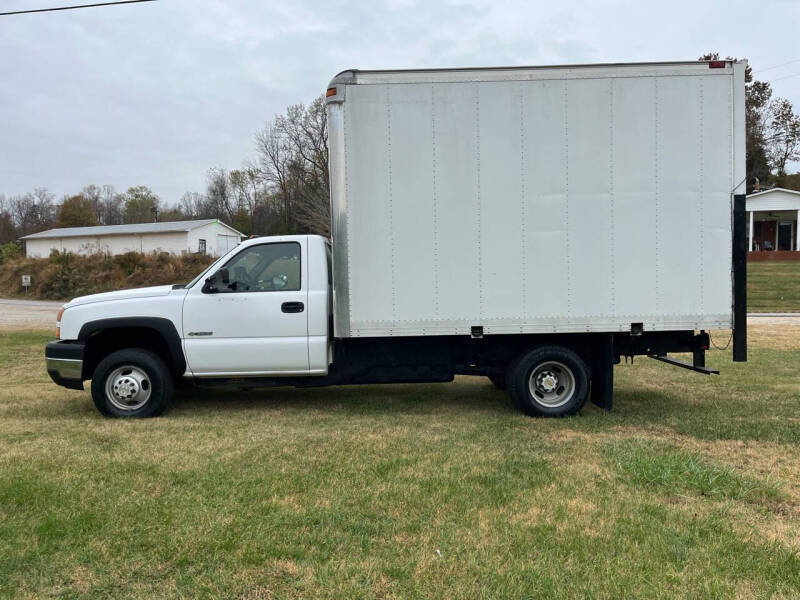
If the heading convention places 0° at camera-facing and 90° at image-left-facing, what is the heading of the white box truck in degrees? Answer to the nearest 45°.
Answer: approximately 90°

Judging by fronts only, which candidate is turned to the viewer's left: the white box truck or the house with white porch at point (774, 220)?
the white box truck

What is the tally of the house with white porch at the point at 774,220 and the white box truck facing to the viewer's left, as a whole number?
1

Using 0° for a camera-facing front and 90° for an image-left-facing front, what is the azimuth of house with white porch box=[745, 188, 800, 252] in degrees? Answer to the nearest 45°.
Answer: approximately 0°

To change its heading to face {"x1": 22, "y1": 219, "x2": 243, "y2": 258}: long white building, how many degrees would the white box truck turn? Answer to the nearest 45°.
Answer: approximately 45° to its right

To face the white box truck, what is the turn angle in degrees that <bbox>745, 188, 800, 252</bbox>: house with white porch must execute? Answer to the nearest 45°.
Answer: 0° — it already faces it

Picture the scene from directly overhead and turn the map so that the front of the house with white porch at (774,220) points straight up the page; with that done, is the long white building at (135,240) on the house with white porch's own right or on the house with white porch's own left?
on the house with white porch's own right
